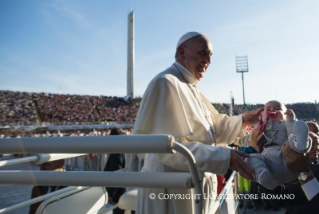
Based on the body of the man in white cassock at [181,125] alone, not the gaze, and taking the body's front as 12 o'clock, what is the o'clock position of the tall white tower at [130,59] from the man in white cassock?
The tall white tower is roughly at 7 o'clock from the man in white cassock.

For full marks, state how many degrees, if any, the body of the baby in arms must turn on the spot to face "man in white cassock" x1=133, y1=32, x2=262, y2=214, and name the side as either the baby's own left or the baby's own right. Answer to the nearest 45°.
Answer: approximately 90° to the baby's own right

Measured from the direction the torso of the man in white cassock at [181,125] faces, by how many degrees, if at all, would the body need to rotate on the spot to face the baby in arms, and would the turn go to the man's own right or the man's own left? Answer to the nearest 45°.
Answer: approximately 45° to the man's own left

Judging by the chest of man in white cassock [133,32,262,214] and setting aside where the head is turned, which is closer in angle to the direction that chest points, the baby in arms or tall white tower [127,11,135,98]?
the baby in arms

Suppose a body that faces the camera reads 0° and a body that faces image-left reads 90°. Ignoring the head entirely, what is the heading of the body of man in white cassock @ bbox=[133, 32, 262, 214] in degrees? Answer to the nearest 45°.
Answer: approximately 315°

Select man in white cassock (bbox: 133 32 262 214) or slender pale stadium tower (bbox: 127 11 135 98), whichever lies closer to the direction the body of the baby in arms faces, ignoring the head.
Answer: the man in white cassock

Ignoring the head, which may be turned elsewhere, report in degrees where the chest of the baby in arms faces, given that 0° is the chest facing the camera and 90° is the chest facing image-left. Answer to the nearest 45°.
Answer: approximately 0°

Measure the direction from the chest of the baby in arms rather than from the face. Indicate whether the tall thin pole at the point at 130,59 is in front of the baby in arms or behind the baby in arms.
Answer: behind
